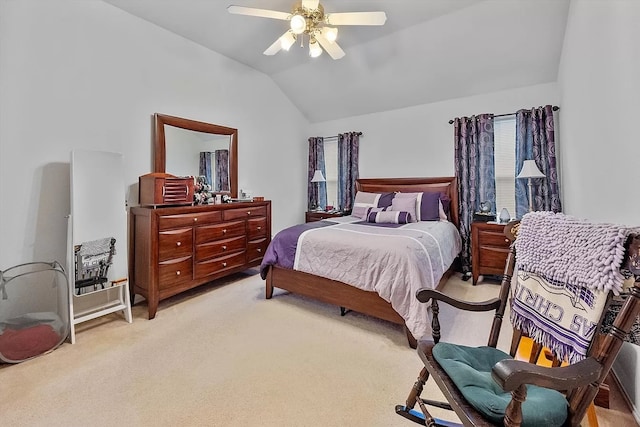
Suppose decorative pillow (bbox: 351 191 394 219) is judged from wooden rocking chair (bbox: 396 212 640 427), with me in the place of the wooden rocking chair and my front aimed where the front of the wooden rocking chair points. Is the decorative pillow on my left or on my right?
on my right

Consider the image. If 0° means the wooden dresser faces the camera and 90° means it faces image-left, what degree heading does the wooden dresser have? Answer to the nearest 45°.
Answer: approximately 315°

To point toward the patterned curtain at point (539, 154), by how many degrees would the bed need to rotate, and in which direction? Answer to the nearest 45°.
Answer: approximately 180°

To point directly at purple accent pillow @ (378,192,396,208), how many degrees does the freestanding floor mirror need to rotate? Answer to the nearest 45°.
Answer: approximately 45° to its left

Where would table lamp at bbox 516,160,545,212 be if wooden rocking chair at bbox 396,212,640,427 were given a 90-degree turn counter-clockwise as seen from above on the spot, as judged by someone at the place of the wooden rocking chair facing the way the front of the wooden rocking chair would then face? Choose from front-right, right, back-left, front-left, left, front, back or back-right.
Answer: back-left

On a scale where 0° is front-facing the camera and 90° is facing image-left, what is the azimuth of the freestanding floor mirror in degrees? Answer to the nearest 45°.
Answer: approximately 315°

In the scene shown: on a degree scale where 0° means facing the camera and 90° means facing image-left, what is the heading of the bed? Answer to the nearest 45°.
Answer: approximately 45°

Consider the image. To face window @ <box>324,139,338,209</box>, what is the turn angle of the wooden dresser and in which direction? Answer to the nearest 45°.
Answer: approximately 90° to its left

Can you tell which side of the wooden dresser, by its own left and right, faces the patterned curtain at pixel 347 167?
left

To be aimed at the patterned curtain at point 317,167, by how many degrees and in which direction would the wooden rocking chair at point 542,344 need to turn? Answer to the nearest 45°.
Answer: approximately 90° to its right

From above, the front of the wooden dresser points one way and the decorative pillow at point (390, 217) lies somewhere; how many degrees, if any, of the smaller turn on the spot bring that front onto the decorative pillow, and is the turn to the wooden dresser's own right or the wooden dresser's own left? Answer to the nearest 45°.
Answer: approximately 45° to the wooden dresser's own left

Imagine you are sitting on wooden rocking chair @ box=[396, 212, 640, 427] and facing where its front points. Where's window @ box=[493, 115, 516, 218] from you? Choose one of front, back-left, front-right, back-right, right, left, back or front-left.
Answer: back-right
